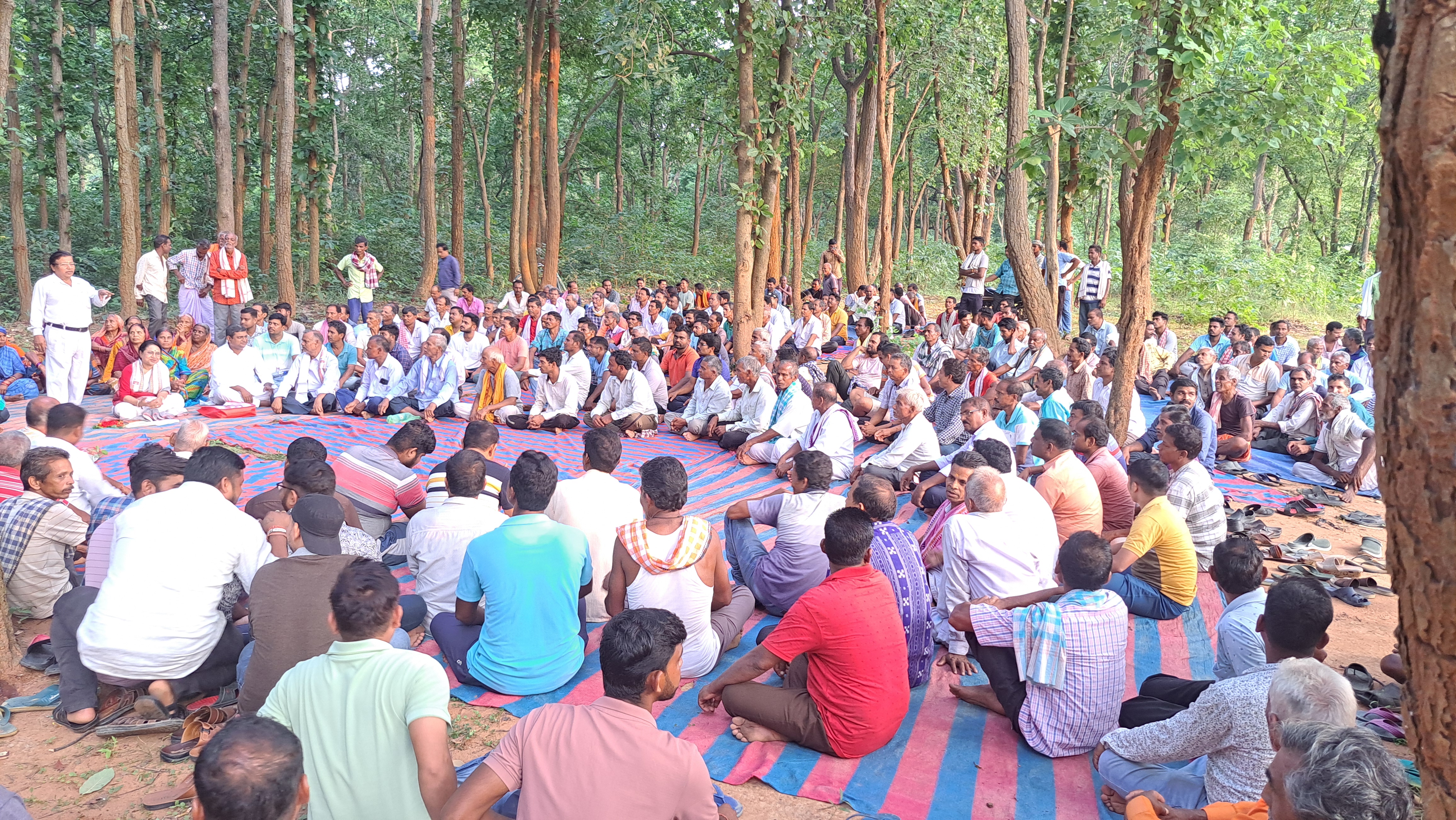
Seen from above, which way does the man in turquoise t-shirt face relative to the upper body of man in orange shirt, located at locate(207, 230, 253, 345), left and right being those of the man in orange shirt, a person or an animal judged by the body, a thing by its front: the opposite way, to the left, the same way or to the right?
the opposite way

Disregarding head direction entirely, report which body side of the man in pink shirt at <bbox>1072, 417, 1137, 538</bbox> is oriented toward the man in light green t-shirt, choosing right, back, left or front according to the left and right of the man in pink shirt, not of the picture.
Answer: left

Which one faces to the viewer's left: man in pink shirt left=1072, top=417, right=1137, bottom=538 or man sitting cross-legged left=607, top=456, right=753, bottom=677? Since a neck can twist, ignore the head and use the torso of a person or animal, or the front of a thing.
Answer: the man in pink shirt

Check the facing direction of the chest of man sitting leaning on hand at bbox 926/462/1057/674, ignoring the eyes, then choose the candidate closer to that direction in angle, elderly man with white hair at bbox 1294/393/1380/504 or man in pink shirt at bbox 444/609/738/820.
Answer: the elderly man with white hair

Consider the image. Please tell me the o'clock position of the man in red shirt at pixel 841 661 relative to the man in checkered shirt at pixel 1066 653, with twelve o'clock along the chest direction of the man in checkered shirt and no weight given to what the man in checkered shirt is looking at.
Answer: The man in red shirt is roughly at 10 o'clock from the man in checkered shirt.

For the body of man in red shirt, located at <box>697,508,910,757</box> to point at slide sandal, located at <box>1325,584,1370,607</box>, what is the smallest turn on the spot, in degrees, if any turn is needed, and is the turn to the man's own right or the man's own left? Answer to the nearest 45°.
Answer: approximately 90° to the man's own right

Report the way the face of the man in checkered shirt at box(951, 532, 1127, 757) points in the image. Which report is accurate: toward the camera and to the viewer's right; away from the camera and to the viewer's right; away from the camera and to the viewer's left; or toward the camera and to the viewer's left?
away from the camera and to the viewer's left

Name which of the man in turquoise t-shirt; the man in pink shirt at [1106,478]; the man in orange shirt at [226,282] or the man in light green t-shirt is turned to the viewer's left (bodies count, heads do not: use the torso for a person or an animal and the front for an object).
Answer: the man in pink shirt

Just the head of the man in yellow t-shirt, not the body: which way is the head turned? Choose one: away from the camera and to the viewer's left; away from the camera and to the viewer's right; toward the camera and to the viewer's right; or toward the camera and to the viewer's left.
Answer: away from the camera and to the viewer's left

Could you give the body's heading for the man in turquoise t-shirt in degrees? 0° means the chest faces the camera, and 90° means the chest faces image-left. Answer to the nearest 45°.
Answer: approximately 180°

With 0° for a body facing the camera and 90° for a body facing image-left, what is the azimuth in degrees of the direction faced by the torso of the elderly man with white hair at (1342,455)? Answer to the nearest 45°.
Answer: approximately 45°

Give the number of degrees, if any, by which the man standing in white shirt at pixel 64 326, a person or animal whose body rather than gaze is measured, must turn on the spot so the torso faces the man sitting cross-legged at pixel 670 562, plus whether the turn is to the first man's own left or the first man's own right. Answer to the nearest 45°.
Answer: approximately 45° to the first man's own right
